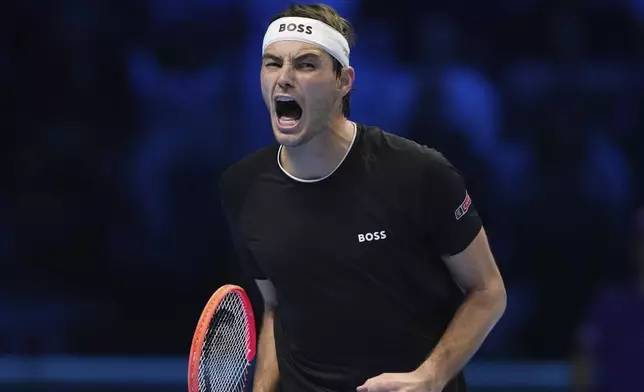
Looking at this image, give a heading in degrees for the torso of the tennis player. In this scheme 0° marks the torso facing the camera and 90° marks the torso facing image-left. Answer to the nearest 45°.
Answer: approximately 45°
